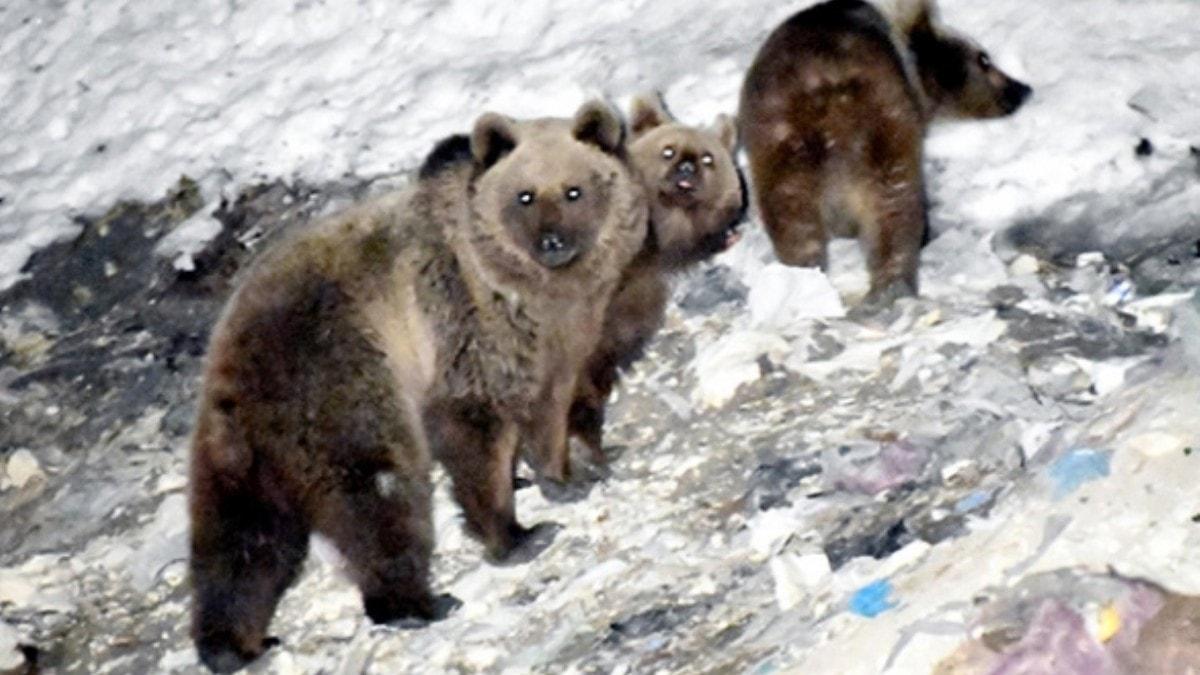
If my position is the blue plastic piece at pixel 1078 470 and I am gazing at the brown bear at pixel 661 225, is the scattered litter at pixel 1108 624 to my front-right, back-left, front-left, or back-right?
back-left

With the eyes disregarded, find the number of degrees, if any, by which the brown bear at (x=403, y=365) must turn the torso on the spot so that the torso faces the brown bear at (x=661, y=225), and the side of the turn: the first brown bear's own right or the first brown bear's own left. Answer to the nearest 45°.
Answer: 0° — it already faces it

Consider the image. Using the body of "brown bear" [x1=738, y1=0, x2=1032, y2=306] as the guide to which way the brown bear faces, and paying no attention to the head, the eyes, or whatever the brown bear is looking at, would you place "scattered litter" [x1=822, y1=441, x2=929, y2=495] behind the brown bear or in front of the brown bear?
behind

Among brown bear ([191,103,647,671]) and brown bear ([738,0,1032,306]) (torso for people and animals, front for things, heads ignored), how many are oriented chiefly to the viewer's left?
0

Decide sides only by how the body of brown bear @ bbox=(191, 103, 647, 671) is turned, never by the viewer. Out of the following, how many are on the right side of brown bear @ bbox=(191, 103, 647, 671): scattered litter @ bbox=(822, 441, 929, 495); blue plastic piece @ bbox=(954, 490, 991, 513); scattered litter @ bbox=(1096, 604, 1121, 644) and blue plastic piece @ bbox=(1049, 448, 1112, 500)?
4

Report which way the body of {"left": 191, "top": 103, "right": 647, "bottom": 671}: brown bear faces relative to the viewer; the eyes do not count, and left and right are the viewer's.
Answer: facing away from the viewer and to the right of the viewer

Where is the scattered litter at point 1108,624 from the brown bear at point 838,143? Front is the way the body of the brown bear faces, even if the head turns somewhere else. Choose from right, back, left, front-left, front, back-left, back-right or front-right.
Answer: back-right

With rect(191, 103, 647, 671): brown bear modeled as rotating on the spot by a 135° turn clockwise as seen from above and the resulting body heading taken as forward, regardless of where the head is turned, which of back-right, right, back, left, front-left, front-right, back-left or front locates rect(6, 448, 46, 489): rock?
back-right

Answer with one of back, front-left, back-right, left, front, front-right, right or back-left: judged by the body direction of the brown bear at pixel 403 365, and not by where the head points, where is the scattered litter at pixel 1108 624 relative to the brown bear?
right

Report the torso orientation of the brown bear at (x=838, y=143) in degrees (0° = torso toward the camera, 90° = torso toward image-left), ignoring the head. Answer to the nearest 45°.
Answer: approximately 225°

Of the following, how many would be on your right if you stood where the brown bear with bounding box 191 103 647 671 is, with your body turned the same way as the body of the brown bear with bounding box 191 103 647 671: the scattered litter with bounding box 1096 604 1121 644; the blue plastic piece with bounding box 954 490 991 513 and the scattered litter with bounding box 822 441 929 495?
3

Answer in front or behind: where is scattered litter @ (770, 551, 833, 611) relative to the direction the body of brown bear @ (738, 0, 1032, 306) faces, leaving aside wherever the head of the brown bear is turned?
behind

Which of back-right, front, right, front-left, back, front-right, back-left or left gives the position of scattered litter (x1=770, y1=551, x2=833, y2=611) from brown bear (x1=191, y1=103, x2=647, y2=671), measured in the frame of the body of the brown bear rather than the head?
right
